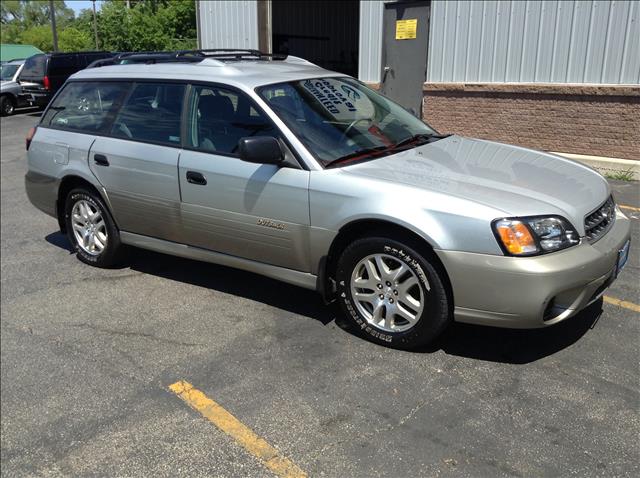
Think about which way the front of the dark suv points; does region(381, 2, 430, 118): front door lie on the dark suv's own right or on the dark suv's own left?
on the dark suv's own right

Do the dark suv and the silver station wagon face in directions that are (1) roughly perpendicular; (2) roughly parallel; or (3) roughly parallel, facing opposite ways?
roughly perpendicular

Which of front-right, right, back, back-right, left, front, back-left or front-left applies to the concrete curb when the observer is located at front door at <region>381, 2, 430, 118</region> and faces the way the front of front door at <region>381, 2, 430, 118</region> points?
left

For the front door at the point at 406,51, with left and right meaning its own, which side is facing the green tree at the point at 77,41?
right

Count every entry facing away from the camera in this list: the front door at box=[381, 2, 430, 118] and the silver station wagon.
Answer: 0

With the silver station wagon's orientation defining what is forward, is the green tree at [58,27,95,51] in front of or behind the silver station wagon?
behind

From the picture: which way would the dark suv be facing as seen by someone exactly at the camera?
facing away from the viewer and to the right of the viewer

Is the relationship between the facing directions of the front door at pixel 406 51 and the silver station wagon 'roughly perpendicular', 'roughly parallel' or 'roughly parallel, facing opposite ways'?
roughly perpendicular

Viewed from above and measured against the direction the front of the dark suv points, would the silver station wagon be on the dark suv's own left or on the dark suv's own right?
on the dark suv's own right

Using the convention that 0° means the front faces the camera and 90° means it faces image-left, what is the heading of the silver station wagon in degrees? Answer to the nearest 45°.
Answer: approximately 315°

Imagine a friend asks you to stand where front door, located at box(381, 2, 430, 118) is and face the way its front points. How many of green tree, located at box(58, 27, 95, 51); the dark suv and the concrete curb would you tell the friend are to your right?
2

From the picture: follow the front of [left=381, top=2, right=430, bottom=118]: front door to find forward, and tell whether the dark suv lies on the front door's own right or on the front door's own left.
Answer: on the front door's own right

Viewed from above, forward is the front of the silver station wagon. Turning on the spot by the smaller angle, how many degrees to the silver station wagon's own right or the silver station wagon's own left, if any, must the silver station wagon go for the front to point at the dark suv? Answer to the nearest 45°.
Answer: approximately 180°
